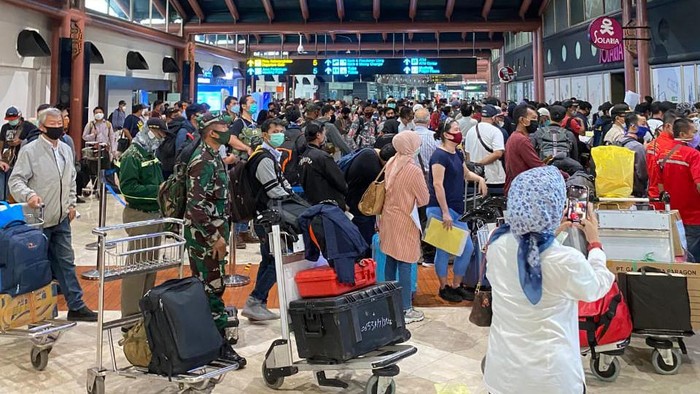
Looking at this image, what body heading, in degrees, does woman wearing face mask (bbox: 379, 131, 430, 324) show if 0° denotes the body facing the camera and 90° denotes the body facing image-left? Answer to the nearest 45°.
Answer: approximately 225°

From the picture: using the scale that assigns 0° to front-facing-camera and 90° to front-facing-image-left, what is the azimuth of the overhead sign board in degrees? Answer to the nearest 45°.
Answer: approximately 0°

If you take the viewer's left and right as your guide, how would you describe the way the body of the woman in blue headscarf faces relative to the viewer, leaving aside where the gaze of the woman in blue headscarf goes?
facing away from the viewer and to the right of the viewer

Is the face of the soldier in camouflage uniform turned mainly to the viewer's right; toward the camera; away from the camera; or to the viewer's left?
to the viewer's right

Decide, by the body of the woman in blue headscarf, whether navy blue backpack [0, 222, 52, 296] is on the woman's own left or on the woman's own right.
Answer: on the woman's own left

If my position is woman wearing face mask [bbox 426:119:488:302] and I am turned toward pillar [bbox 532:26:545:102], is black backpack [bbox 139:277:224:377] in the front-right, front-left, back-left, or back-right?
back-left
